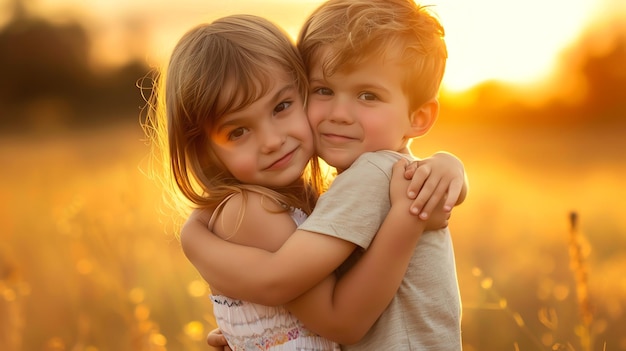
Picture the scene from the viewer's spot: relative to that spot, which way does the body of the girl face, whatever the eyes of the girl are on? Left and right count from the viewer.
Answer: facing the viewer and to the right of the viewer

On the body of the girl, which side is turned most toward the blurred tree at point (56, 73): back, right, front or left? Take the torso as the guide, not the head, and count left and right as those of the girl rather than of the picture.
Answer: back
